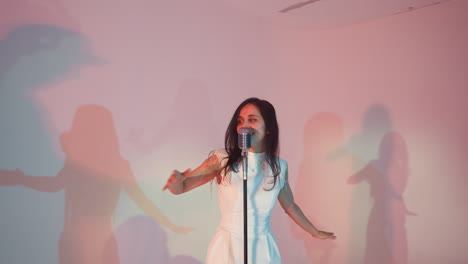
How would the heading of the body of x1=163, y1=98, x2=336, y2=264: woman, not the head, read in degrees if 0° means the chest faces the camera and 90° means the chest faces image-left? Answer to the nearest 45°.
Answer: approximately 0°
